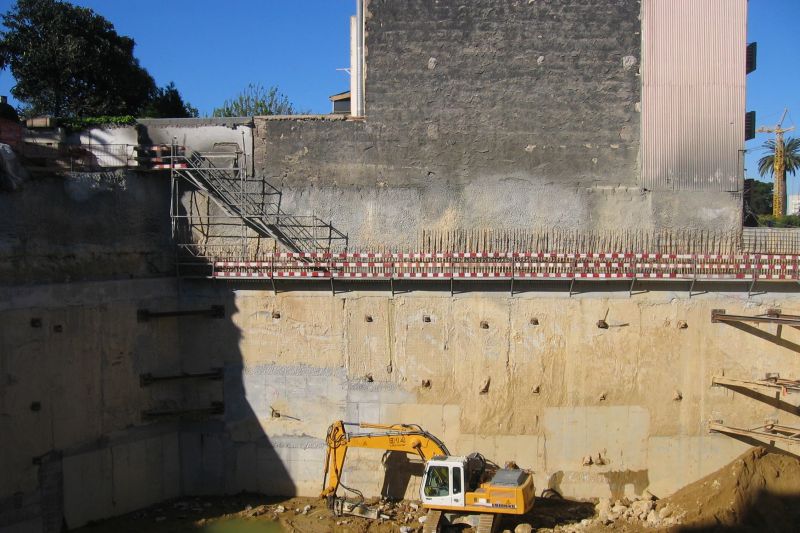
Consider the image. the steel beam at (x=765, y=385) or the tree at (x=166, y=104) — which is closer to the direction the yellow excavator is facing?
the tree

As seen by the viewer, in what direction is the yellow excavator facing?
to the viewer's left

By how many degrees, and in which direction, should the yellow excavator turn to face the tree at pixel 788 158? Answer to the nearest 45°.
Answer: approximately 135° to its right

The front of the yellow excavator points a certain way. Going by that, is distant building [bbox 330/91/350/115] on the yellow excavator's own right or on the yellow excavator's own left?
on the yellow excavator's own right

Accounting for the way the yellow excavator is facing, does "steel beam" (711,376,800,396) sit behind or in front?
behind

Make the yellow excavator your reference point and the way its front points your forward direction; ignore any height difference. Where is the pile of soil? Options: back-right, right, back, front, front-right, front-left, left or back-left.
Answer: back

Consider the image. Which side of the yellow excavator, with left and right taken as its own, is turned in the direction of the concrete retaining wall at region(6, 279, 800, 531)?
right

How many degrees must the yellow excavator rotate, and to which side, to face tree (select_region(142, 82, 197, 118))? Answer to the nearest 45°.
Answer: approximately 45° to its right

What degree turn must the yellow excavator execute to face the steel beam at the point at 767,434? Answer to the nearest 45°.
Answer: approximately 180°
